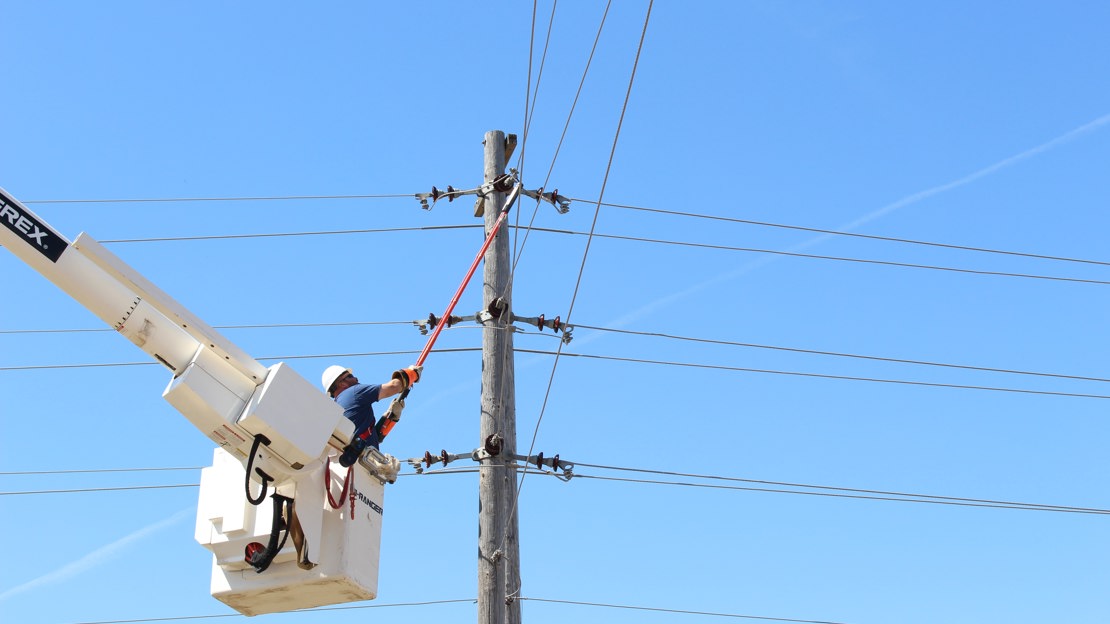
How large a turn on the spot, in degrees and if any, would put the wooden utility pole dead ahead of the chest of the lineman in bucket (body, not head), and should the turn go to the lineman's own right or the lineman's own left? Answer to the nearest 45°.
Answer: approximately 45° to the lineman's own left

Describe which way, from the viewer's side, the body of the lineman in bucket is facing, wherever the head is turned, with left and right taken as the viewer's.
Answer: facing to the right of the viewer
